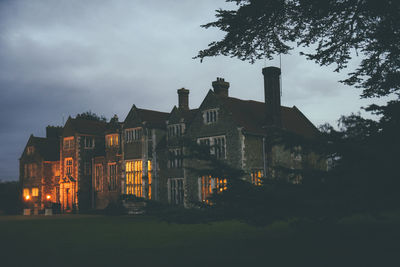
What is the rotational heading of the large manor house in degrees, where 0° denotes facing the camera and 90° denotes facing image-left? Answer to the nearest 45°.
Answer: approximately 45°
